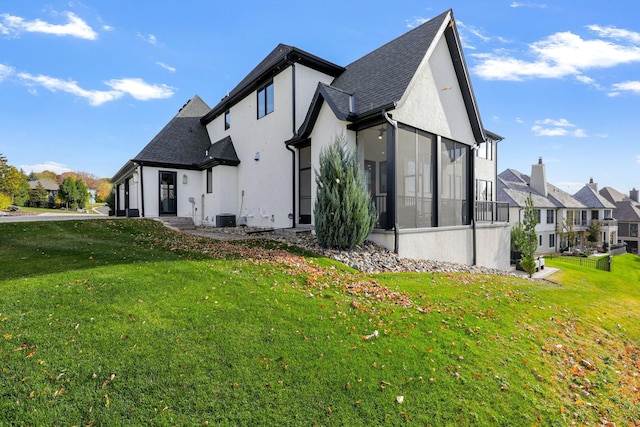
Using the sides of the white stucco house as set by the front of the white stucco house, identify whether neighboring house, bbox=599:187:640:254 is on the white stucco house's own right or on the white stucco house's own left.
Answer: on the white stucco house's own right

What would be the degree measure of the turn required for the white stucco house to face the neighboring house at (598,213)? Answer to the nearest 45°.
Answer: approximately 90° to its right

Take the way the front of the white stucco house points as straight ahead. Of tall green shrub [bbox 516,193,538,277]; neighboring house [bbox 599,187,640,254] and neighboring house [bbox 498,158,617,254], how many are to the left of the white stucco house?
0

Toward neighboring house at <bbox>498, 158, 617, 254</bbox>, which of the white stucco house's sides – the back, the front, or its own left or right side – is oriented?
right

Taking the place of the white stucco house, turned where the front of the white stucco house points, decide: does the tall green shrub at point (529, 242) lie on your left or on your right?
on your right

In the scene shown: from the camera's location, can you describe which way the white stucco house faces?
facing away from the viewer and to the left of the viewer
